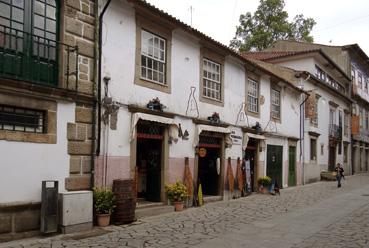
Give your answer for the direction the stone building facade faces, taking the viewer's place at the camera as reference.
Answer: facing the viewer and to the right of the viewer

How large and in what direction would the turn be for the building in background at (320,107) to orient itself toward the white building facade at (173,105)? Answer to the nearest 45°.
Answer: approximately 45° to its right

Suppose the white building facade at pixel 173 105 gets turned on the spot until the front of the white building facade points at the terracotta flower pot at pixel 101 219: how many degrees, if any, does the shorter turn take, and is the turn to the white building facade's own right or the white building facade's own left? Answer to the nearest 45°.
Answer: approximately 45° to the white building facade's own right

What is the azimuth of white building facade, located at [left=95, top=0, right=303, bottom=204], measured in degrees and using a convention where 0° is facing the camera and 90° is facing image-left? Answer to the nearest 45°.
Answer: approximately 315°

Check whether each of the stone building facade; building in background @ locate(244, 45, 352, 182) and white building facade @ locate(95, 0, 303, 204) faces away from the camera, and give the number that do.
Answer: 0

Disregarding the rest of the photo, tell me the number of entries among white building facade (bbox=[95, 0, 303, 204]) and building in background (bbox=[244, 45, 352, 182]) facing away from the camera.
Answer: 0

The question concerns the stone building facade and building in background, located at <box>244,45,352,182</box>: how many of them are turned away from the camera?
0

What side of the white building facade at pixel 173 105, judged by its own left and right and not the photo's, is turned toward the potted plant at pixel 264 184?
left

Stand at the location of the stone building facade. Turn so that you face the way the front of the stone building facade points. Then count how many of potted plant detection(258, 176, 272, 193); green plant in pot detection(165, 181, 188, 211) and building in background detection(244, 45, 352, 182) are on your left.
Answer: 3

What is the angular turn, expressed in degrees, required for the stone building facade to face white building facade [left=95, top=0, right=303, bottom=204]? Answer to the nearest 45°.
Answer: approximately 90° to its left

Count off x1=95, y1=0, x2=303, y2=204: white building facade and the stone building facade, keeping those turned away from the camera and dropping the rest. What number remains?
0

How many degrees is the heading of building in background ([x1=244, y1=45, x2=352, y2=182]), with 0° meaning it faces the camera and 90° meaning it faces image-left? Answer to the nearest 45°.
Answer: approximately 315°

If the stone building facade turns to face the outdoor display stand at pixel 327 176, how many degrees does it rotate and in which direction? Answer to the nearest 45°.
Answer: approximately 90° to its left

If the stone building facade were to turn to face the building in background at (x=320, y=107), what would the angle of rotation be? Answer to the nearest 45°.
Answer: approximately 90° to its left

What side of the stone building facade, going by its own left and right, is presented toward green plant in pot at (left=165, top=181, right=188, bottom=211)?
left

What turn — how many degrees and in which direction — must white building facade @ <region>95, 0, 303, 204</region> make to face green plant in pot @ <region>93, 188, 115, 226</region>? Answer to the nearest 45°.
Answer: approximately 45° to its right
